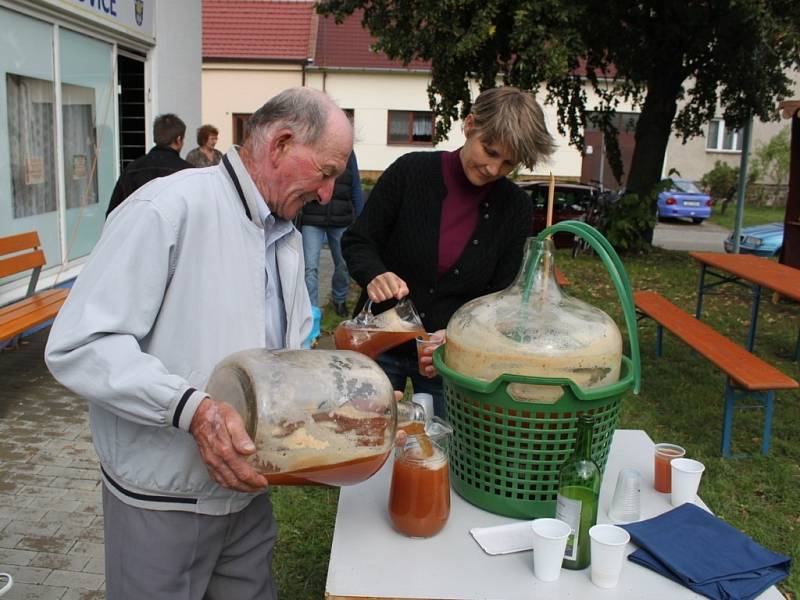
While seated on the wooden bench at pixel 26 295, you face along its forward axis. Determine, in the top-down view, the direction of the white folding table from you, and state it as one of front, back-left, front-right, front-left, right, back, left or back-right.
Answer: front-right

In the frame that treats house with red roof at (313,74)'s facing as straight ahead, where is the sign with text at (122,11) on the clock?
The sign with text is roughly at 12 o'clock from the house with red roof.

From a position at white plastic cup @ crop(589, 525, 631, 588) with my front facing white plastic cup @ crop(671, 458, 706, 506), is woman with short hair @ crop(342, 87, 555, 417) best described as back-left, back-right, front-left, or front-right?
front-left

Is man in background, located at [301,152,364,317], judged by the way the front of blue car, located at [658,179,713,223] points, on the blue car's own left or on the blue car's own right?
on the blue car's own left

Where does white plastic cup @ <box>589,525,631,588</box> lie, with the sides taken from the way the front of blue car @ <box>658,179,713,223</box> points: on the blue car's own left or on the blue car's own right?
on the blue car's own left

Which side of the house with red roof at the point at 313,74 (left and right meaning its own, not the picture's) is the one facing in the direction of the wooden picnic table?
front

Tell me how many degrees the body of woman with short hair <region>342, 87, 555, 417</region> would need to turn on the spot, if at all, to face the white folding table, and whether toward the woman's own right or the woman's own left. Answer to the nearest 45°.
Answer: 0° — they already face it

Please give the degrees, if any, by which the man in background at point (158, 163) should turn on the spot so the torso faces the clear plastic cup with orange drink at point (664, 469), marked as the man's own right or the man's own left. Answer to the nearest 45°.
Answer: approximately 135° to the man's own right

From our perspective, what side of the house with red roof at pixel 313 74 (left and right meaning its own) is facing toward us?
front

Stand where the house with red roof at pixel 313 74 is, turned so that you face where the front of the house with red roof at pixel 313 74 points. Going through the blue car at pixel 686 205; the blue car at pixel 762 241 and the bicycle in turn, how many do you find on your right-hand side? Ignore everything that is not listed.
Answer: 0

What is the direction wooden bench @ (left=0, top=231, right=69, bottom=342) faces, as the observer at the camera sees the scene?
facing the viewer and to the right of the viewer

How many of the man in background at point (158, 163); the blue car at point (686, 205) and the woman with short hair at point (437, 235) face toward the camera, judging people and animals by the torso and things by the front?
1

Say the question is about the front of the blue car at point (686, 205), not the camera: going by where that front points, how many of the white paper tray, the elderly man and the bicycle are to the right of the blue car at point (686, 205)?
0

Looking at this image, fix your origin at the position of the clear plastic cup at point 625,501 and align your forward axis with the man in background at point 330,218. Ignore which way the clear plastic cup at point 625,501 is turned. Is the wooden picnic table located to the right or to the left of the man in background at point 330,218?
right

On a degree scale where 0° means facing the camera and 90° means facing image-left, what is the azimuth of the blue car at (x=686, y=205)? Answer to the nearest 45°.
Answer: approximately 135°

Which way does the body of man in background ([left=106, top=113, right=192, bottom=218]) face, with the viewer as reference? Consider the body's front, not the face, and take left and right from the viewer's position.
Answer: facing away from the viewer and to the right of the viewer

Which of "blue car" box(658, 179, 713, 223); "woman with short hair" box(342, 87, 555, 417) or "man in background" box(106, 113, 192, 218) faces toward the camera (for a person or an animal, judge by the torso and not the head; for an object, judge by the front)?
the woman with short hair

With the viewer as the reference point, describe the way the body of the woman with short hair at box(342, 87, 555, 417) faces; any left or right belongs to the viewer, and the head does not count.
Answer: facing the viewer
